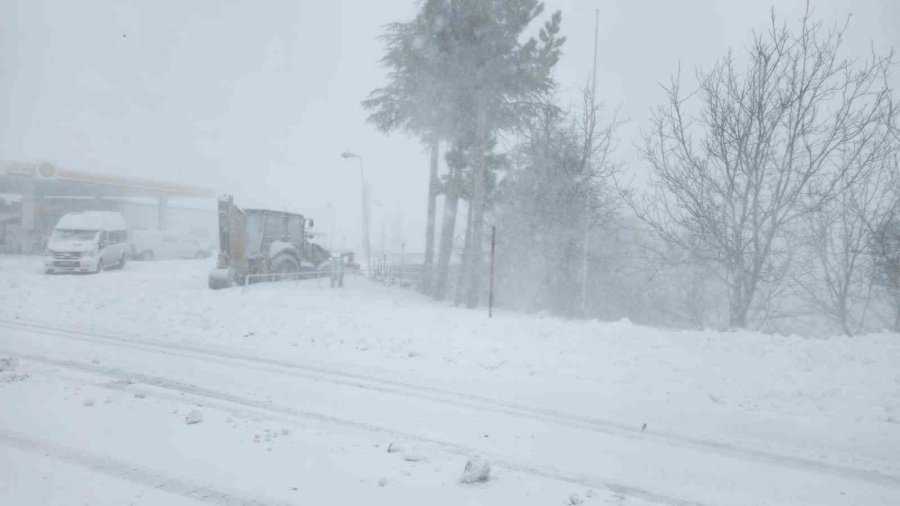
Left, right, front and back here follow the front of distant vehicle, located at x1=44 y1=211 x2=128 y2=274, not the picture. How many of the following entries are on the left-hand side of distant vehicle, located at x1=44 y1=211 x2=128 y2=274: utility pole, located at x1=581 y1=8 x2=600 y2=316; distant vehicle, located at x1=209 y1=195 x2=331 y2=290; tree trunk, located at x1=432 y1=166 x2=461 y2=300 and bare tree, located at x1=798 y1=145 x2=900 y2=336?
4

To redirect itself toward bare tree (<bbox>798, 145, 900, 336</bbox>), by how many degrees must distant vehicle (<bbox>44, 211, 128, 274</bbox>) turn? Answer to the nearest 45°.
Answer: approximately 90° to its left

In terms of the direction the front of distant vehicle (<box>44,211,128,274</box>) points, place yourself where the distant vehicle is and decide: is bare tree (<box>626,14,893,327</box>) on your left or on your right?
on your left

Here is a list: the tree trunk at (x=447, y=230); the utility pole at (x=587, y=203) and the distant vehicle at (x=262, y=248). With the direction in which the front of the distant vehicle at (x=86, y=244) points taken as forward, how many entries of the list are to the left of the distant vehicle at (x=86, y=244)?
3

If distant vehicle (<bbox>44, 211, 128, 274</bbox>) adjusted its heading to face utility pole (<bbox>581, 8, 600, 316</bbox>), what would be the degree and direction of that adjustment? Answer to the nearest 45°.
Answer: approximately 90° to its left

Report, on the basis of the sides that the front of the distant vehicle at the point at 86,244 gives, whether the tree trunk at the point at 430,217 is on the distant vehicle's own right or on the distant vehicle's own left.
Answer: on the distant vehicle's own left
